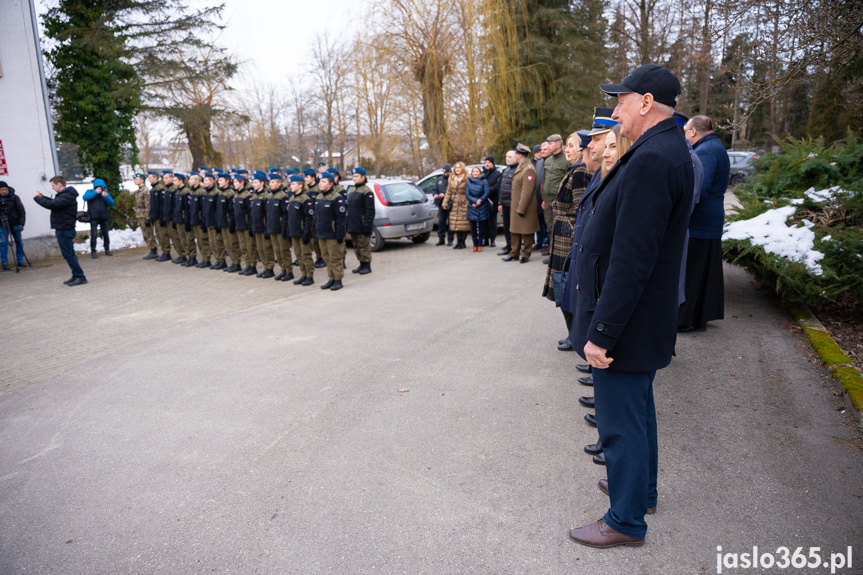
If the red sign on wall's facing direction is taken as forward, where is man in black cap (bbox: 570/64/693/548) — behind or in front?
in front

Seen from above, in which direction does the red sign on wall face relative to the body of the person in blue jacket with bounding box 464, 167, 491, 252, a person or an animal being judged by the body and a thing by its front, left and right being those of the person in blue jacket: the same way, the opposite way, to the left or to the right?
to the left

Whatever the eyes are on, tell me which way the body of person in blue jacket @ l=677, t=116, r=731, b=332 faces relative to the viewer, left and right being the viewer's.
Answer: facing to the left of the viewer

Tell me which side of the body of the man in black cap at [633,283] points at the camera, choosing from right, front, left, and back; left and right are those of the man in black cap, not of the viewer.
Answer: left

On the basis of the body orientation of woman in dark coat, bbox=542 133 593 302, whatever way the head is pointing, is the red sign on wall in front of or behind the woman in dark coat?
in front

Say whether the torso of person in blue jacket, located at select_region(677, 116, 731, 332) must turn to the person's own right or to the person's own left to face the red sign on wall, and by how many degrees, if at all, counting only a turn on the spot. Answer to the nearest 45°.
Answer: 0° — they already face it

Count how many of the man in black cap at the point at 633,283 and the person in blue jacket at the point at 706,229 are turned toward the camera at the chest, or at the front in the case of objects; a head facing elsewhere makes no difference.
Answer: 0

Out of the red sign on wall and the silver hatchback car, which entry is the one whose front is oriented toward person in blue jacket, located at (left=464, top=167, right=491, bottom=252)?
the red sign on wall

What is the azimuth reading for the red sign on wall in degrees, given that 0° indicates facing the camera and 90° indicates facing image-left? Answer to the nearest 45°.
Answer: approximately 315°

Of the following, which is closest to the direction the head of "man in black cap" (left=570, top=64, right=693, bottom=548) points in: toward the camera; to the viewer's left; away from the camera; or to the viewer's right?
to the viewer's left

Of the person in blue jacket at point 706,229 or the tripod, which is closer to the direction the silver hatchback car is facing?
the tripod

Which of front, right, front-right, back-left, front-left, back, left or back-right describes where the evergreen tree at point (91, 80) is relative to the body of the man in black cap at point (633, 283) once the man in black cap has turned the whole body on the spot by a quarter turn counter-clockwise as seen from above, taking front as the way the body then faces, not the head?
back-right

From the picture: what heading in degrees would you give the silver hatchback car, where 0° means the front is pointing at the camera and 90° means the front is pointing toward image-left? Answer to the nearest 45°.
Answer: approximately 135°

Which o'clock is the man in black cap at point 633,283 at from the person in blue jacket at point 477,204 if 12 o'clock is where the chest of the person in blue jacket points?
The man in black cap is roughly at 12 o'clock from the person in blue jacket.

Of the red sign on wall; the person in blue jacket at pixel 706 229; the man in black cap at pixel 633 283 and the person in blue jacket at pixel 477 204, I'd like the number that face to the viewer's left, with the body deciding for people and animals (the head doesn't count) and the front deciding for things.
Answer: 2
